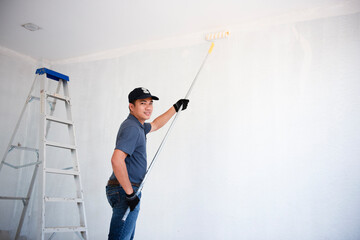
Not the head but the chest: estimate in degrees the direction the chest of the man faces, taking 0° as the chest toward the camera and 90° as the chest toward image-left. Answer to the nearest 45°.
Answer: approximately 270°
